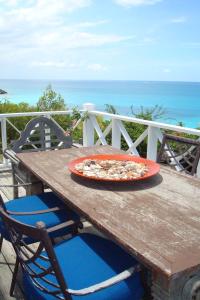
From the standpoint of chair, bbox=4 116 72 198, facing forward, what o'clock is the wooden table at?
The wooden table is roughly at 1 o'clock from the chair.

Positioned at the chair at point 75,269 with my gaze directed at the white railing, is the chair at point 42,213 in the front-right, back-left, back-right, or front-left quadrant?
front-left

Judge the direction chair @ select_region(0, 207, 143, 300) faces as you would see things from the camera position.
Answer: facing away from the viewer and to the right of the viewer

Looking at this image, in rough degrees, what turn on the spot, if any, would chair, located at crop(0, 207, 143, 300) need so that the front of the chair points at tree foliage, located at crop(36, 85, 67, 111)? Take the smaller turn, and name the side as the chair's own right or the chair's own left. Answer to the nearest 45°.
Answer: approximately 45° to the chair's own left

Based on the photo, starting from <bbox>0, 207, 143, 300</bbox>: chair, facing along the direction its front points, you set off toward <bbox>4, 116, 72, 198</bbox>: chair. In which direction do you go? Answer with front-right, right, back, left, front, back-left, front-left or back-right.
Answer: front-left

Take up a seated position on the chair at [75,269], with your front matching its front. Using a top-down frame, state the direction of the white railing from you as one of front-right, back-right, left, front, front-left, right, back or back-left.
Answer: front-left

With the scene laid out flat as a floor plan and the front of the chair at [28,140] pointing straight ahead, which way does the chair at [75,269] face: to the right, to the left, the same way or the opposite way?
to the left

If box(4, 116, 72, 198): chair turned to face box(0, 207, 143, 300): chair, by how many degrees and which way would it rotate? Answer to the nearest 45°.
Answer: approximately 45° to its right

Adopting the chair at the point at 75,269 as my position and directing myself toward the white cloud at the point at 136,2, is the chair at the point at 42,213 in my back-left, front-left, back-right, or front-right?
front-left

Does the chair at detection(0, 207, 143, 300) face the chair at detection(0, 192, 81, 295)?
no

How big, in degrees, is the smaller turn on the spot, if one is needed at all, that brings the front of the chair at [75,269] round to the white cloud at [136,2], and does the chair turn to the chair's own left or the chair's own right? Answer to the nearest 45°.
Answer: approximately 45° to the chair's own left

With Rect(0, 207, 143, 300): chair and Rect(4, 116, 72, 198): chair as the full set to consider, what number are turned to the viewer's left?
0

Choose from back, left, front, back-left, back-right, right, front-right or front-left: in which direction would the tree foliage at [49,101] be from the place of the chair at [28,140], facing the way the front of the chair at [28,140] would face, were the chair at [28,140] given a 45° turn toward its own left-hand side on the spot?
left
